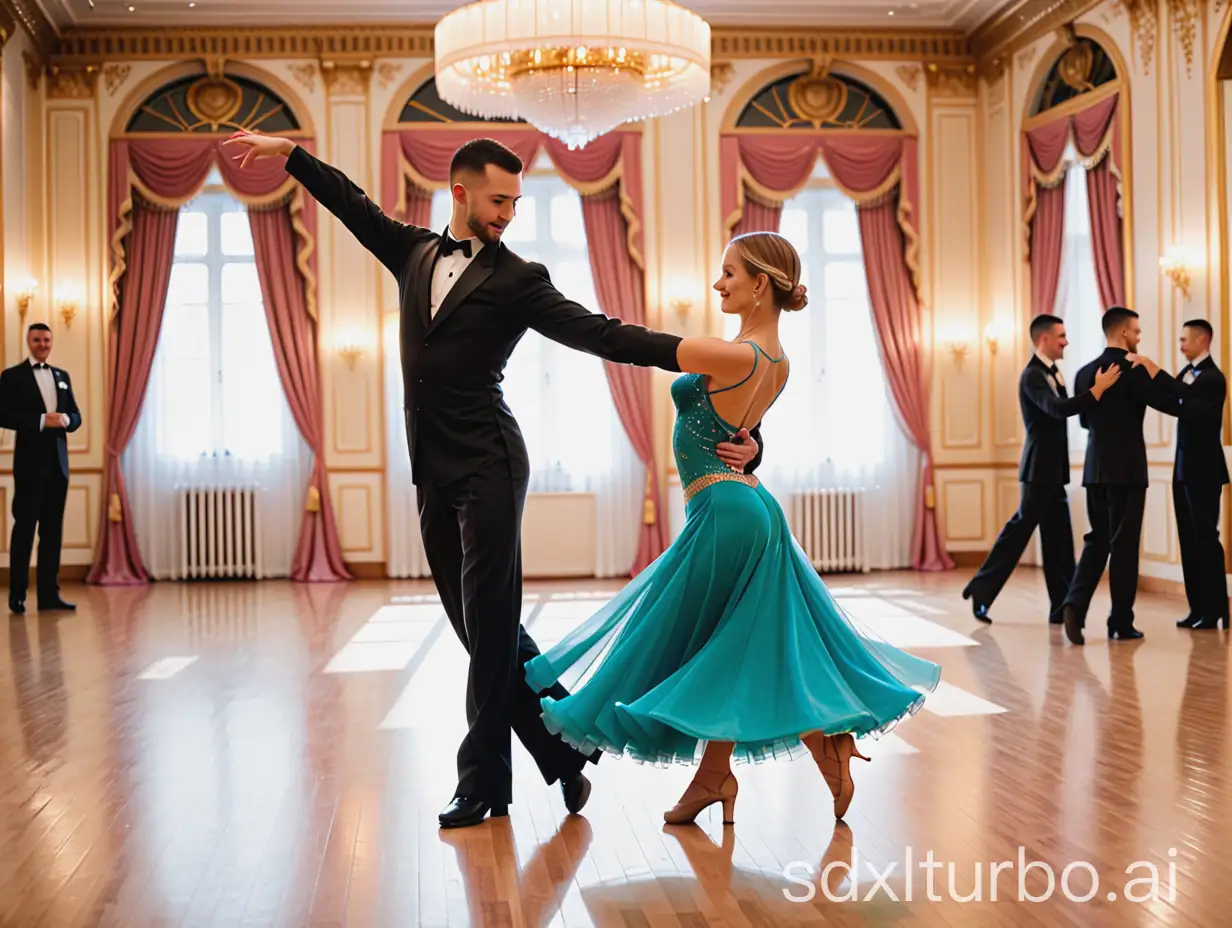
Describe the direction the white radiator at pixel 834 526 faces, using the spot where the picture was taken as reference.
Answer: facing the viewer

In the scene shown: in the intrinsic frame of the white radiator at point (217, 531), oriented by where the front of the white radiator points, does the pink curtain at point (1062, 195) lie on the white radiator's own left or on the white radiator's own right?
on the white radiator's own left

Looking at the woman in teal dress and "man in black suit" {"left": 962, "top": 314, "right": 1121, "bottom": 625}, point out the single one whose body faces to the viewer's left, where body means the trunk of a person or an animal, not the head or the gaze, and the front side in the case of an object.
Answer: the woman in teal dress

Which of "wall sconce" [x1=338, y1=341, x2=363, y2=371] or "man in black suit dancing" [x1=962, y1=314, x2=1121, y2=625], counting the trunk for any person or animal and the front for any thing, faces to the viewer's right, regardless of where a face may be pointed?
the man in black suit dancing

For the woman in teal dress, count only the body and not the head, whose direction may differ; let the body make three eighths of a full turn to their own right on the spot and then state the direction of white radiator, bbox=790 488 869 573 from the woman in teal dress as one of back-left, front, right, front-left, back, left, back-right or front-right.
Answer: front-left

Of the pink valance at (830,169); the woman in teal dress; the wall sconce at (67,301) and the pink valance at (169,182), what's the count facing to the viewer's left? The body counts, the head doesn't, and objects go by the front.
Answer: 1

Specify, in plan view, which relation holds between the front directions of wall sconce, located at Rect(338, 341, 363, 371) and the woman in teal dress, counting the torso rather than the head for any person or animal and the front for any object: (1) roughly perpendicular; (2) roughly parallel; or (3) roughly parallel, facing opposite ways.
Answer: roughly perpendicular

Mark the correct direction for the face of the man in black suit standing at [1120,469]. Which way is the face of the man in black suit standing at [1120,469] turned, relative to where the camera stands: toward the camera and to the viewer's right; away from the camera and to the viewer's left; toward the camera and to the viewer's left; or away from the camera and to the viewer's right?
away from the camera and to the viewer's right

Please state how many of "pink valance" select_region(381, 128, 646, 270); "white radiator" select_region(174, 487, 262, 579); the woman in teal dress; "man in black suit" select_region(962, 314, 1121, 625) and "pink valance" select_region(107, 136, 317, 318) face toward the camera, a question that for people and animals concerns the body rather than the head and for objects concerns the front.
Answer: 3

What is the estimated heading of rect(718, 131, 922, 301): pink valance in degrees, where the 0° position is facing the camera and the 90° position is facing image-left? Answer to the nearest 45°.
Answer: approximately 0°

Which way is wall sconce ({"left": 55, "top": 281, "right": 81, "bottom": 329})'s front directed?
toward the camera

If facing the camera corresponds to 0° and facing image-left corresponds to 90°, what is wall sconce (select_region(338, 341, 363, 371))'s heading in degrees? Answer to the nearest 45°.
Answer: approximately 0°

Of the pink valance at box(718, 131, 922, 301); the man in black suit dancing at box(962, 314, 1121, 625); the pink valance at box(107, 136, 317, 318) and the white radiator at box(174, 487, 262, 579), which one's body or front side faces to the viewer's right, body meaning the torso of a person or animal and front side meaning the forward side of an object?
the man in black suit dancing

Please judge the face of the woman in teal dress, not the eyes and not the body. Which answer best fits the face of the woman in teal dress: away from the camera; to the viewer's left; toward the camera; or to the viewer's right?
to the viewer's left
